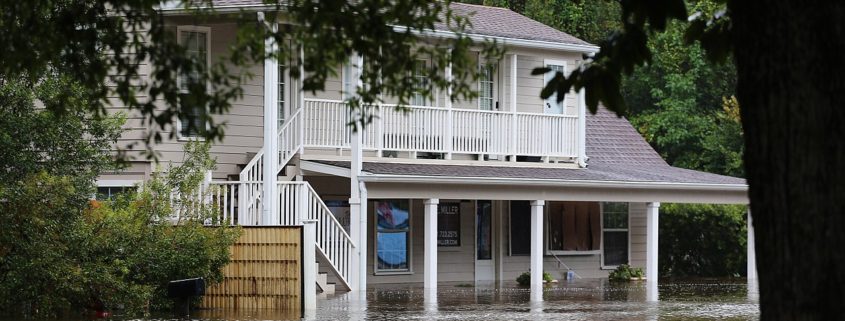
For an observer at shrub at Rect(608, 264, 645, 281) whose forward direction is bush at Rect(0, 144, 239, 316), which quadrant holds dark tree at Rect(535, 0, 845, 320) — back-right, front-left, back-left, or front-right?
front-left

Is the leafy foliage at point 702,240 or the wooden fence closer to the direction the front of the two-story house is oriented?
the wooden fence

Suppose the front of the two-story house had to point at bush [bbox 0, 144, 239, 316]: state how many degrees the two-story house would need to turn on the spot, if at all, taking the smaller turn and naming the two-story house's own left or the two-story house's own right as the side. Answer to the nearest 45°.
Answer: approximately 45° to the two-story house's own right

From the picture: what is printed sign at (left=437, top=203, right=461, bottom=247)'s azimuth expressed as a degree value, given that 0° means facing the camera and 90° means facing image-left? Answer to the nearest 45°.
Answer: approximately 0°

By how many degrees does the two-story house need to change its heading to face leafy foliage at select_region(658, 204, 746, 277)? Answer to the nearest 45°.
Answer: approximately 135° to its left

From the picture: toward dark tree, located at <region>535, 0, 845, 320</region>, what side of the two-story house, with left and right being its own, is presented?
front

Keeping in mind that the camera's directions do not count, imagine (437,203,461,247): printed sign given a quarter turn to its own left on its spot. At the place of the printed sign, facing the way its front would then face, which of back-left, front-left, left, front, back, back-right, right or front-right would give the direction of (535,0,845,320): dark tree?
right

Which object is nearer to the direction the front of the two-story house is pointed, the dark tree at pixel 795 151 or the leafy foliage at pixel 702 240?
the dark tree

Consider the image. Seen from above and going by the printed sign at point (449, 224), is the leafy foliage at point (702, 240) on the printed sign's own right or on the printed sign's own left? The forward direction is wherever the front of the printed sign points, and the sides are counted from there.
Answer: on the printed sign's own left

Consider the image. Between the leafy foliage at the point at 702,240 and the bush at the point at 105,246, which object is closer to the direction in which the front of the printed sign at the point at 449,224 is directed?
the bush

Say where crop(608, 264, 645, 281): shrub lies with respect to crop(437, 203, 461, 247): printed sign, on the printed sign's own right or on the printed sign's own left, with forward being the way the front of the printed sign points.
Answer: on the printed sign's own left

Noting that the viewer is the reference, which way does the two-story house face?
facing the viewer
